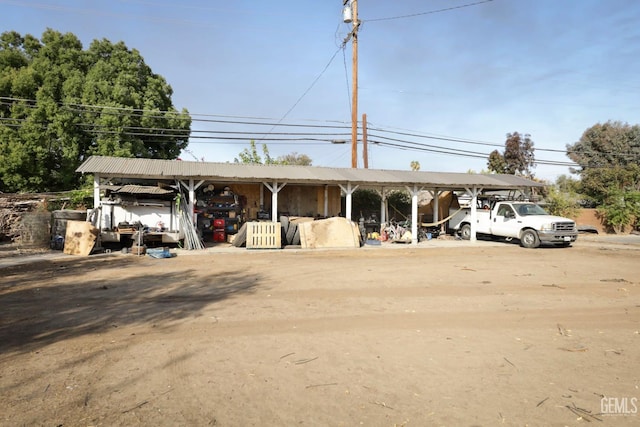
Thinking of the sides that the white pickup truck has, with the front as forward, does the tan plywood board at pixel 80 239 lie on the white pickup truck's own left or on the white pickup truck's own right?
on the white pickup truck's own right

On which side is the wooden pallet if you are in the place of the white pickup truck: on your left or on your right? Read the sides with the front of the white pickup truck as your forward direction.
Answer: on your right

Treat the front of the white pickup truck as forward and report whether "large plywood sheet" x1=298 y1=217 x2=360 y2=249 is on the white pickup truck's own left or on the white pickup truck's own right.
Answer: on the white pickup truck's own right

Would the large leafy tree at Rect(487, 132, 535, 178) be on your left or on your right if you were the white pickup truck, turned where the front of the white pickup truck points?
on your left

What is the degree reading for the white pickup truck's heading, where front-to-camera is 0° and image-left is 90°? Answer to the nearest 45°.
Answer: approximately 315°

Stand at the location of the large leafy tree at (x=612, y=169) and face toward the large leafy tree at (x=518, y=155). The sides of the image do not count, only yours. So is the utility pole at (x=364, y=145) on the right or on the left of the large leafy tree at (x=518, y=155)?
left
